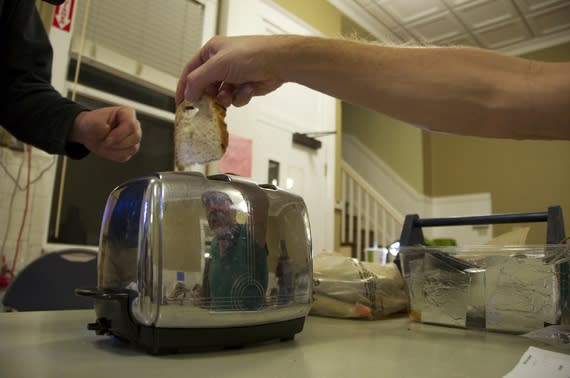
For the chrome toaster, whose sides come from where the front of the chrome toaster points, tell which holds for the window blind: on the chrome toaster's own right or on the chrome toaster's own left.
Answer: on the chrome toaster's own right

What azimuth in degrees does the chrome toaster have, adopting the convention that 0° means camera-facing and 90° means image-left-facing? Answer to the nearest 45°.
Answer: approximately 45°

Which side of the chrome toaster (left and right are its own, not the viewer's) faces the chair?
right

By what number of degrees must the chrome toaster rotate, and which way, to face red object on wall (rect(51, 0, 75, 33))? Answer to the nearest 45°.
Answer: approximately 90° to its right

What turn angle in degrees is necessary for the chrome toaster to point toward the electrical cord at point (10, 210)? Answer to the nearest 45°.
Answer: approximately 90° to its right
